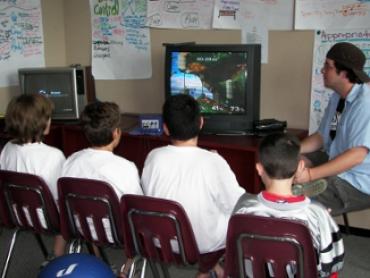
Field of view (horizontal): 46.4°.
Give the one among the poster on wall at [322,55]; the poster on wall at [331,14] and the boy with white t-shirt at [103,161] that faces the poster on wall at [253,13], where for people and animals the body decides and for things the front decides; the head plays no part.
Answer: the boy with white t-shirt

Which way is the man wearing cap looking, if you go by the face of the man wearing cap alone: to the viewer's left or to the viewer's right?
to the viewer's left

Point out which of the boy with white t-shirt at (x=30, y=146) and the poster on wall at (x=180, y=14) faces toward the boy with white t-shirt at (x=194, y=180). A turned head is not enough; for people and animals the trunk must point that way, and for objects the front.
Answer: the poster on wall

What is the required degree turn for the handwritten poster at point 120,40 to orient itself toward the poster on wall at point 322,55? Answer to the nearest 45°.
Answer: approximately 45° to its left

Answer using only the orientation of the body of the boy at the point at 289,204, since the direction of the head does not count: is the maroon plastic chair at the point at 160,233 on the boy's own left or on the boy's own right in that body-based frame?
on the boy's own left

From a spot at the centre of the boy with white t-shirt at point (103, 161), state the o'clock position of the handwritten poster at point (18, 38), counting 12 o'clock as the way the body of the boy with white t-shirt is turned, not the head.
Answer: The handwritten poster is roughly at 10 o'clock from the boy with white t-shirt.

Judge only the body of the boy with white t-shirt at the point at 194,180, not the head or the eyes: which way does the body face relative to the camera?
away from the camera

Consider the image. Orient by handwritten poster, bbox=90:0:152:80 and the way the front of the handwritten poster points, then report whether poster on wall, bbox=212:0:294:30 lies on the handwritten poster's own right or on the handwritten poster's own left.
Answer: on the handwritten poster's own left

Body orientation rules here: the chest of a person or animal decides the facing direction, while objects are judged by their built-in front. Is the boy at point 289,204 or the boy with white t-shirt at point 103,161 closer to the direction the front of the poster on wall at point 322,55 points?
the boy

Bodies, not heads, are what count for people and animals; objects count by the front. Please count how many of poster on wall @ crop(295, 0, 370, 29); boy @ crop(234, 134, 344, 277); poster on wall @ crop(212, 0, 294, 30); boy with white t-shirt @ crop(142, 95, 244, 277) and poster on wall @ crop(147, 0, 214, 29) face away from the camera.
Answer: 2

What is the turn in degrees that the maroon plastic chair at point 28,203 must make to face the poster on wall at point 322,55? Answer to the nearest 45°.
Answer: approximately 45° to its right

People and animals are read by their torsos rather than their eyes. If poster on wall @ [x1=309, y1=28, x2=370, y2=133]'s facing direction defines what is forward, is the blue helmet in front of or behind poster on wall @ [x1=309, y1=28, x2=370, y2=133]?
in front

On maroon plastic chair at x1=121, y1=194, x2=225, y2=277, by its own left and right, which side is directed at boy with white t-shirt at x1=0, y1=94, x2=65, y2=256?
left

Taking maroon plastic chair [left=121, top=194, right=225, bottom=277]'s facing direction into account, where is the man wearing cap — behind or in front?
in front
